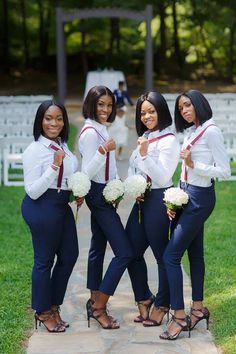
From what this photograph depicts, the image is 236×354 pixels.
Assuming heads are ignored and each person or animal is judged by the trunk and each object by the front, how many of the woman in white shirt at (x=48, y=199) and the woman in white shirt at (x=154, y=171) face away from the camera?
0

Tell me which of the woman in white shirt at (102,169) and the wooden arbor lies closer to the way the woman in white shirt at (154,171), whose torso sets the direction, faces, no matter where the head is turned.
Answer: the woman in white shirt

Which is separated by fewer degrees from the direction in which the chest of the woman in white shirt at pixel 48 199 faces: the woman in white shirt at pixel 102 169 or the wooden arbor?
the woman in white shirt

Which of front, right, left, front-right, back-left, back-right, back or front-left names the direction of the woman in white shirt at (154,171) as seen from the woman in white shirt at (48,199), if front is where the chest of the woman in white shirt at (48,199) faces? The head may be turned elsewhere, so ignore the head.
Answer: front-left

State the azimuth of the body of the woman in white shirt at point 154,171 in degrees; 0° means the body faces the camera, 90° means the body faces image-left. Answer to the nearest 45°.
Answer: approximately 45°

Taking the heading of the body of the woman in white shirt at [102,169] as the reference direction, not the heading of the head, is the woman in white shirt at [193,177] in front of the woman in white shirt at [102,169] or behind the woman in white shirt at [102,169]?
in front

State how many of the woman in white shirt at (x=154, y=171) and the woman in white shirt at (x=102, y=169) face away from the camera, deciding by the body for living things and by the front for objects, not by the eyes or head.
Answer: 0
